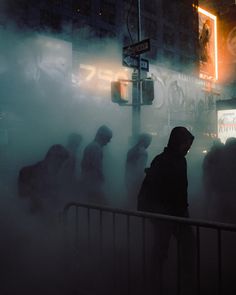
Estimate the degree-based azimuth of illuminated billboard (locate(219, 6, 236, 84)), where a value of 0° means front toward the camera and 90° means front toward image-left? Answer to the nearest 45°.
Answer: approximately 45°

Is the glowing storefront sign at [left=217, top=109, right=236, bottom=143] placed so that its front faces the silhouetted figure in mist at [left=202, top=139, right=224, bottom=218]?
yes

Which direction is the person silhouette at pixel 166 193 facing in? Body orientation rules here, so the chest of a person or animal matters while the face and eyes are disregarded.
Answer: to the viewer's right
